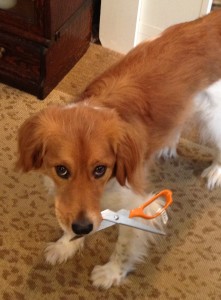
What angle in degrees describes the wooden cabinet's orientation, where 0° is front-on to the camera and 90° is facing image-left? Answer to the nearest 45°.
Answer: approximately 45°

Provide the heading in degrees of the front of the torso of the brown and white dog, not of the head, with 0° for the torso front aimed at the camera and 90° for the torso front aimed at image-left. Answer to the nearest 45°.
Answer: approximately 45°

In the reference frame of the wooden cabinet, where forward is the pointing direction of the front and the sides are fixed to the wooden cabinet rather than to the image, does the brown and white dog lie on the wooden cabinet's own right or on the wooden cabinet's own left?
on the wooden cabinet's own left

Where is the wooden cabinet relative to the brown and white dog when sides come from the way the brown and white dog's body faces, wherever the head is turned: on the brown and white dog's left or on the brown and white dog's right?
on the brown and white dog's right

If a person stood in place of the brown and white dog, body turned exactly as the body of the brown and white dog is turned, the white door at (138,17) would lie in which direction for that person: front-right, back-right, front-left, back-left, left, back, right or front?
back-right
